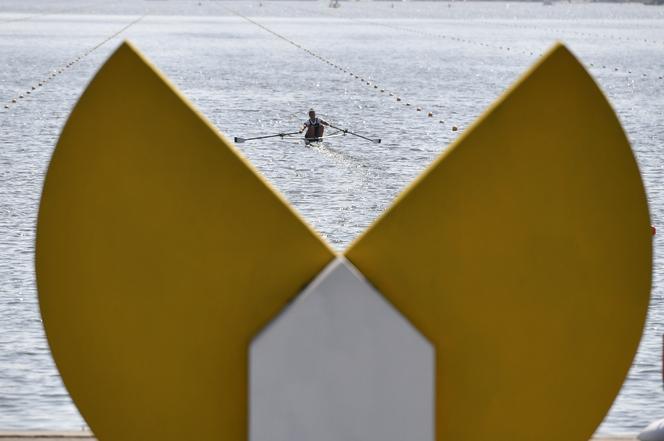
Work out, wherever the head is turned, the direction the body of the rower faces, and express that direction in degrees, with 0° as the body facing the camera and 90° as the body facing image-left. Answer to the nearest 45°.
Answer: approximately 0°

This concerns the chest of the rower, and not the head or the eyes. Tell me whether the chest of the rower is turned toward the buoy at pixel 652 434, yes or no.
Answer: yes

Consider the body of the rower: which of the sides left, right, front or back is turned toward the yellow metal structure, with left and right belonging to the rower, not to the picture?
front
